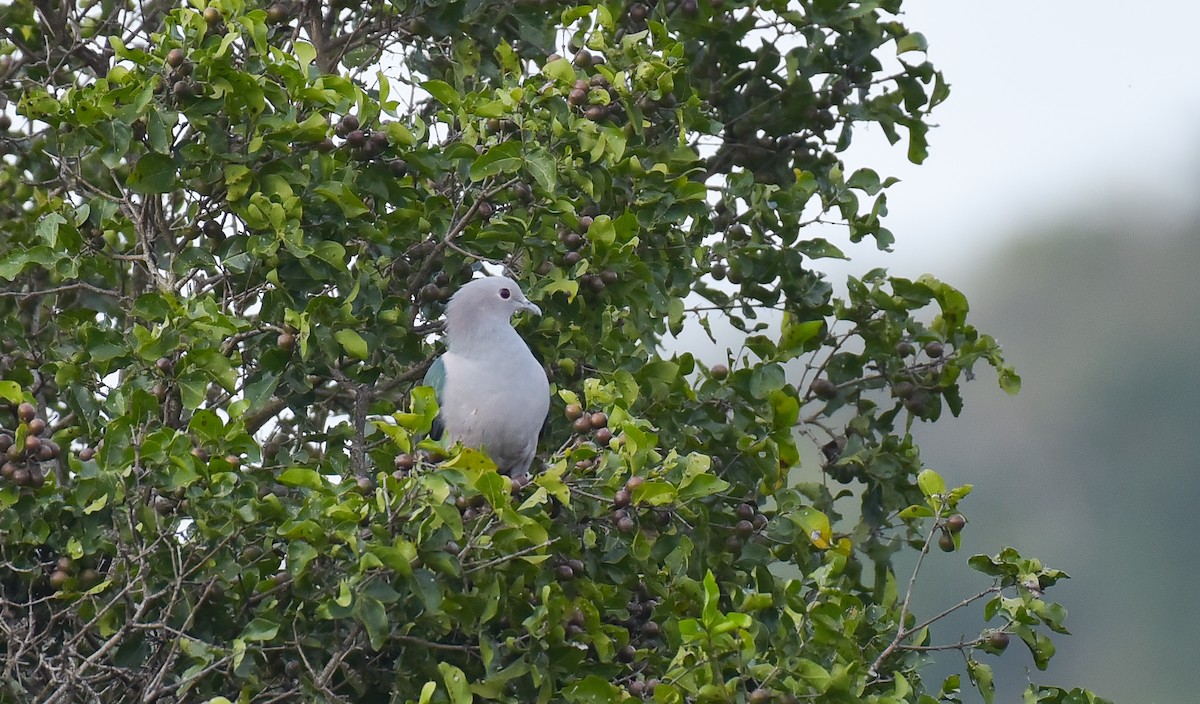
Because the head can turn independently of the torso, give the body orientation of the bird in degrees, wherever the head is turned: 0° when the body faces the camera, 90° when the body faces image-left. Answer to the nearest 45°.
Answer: approximately 315°
